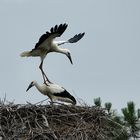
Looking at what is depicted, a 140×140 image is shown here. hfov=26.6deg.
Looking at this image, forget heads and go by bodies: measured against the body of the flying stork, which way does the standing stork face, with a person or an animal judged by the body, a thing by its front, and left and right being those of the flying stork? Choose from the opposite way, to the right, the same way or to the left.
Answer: the opposite way

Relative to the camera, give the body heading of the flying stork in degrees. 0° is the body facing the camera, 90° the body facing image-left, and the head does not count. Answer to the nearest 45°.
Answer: approximately 270°

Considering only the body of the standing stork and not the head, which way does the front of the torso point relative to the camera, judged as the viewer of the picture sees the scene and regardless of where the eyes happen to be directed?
to the viewer's left

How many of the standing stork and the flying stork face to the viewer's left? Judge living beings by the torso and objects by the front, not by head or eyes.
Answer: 1

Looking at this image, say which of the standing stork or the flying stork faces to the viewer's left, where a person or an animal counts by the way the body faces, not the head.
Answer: the standing stork
